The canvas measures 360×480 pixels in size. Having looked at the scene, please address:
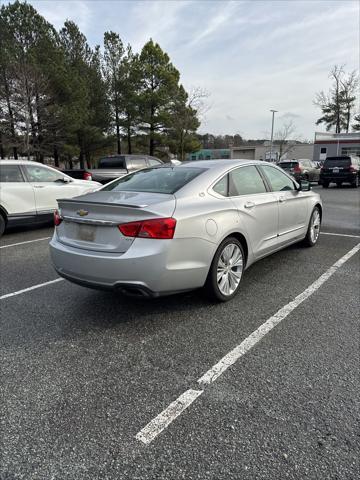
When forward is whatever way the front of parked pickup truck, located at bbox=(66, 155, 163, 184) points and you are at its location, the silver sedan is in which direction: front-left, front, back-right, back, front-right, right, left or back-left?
back-right

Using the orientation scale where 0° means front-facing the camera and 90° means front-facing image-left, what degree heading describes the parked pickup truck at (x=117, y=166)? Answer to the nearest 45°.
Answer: approximately 225°

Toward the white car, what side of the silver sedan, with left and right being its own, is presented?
left

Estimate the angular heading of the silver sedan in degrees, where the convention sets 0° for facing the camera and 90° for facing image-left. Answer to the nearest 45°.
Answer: approximately 225°

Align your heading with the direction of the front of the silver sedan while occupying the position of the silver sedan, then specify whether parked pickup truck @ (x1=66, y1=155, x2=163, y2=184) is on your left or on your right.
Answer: on your left

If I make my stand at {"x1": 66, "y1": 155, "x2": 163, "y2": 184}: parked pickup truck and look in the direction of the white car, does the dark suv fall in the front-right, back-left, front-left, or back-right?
back-left

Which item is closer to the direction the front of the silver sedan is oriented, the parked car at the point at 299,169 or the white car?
the parked car

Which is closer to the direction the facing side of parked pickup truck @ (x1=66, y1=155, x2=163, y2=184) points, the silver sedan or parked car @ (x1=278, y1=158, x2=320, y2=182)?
the parked car

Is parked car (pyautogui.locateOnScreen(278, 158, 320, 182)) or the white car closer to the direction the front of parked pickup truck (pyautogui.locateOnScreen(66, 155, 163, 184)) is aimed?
the parked car
